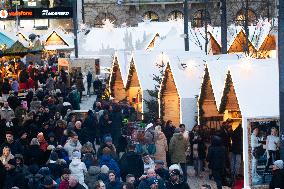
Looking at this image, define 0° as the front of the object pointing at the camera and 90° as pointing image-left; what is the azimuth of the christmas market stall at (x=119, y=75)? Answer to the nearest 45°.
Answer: approximately 45°

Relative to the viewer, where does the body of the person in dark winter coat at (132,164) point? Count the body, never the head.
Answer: away from the camera

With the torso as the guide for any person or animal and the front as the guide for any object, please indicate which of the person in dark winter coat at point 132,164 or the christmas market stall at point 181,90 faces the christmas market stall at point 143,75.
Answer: the person in dark winter coat

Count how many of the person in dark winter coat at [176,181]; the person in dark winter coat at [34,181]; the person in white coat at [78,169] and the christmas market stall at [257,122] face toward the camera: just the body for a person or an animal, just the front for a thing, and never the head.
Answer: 2

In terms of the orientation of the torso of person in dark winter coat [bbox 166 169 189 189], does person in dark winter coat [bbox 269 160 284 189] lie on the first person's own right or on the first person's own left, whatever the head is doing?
on the first person's own left
